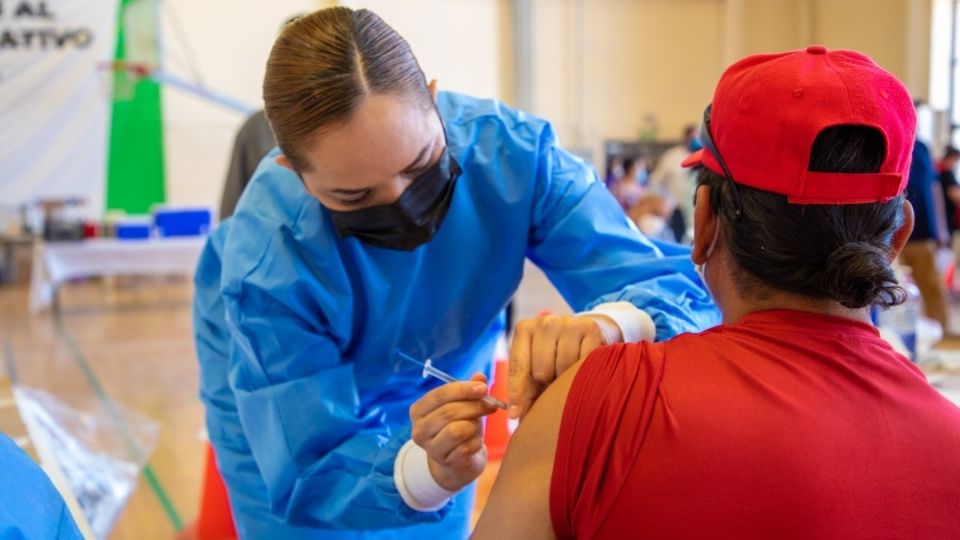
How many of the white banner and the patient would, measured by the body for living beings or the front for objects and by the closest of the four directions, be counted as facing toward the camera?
1

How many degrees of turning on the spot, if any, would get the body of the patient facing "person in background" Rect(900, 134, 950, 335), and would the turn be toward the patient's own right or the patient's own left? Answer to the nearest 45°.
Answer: approximately 45° to the patient's own right

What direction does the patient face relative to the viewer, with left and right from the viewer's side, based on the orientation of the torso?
facing away from the viewer and to the left of the viewer

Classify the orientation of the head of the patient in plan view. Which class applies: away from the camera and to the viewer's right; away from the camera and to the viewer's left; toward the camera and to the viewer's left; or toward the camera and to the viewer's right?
away from the camera and to the viewer's left

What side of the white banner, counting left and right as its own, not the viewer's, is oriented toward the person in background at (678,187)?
left

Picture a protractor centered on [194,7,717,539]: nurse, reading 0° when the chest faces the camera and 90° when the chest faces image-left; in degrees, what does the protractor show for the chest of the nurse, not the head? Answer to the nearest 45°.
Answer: approximately 315°
